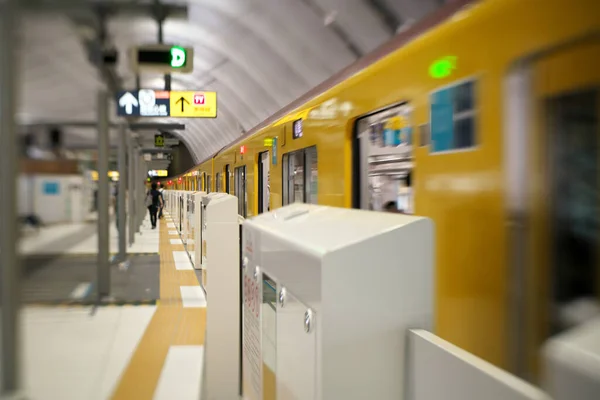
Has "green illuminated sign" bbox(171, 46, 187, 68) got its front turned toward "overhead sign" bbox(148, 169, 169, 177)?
no

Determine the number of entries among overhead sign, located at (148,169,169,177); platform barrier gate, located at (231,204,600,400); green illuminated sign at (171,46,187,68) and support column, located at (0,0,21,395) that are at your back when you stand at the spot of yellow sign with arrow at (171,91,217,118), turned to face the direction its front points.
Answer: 1

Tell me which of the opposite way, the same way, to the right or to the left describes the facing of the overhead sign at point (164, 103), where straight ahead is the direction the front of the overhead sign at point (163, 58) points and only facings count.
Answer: the same way

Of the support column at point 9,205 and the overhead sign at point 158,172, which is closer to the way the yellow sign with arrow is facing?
the support column

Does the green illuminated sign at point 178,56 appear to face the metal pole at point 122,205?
no

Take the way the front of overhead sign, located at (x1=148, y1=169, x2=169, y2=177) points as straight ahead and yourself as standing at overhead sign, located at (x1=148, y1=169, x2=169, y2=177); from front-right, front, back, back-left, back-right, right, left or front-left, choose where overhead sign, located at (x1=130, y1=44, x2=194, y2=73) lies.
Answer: front

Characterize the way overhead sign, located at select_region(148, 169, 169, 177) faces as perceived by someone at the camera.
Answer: facing the viewer

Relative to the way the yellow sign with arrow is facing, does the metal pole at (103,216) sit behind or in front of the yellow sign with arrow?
in front

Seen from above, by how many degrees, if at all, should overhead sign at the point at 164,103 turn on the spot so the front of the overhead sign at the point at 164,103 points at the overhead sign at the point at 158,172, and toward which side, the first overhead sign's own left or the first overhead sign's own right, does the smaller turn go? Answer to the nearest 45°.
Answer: approximately 180°

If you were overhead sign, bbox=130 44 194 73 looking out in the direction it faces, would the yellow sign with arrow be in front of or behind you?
behind

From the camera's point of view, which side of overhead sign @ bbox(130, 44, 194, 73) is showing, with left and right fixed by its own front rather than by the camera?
front

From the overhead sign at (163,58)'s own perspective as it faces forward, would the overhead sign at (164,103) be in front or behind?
behind

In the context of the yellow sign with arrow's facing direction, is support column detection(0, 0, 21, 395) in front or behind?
in front
